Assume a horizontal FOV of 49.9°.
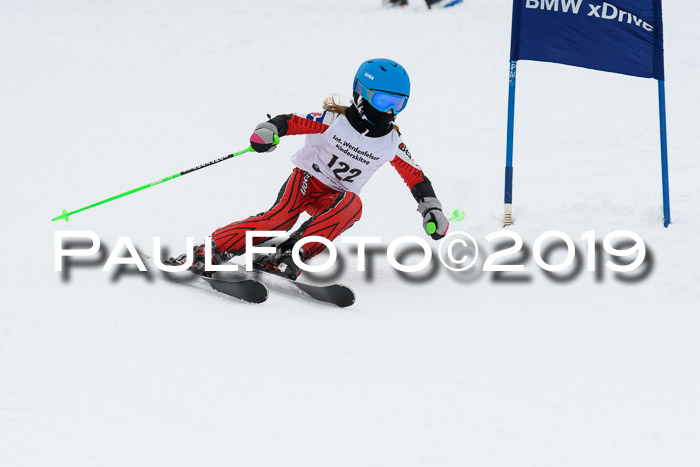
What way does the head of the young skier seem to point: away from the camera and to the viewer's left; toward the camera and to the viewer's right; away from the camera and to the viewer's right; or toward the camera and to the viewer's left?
toward the camera and to the viewer's right

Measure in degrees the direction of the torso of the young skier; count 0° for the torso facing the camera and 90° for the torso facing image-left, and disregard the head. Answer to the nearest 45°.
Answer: approximately 315°
